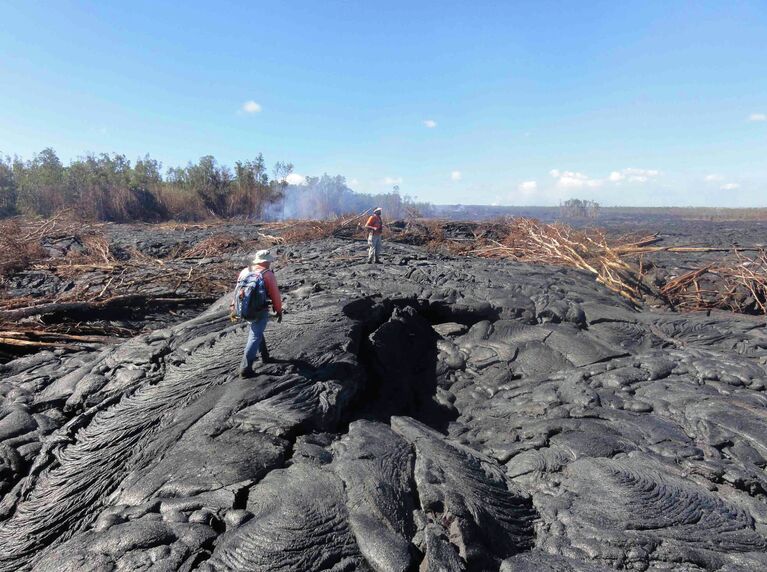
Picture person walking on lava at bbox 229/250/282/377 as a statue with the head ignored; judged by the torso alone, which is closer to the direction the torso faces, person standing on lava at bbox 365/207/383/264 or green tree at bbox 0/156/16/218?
the person standing on lava

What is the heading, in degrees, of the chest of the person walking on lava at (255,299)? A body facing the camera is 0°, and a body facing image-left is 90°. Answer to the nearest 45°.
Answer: approximately 225°

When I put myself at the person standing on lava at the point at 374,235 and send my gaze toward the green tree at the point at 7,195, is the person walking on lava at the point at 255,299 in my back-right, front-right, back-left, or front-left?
back-left

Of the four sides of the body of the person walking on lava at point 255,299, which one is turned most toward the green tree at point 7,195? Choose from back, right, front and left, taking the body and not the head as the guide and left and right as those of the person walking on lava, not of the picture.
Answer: left

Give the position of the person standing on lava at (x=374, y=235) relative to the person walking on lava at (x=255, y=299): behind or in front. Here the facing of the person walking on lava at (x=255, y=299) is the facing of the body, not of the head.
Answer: in front
